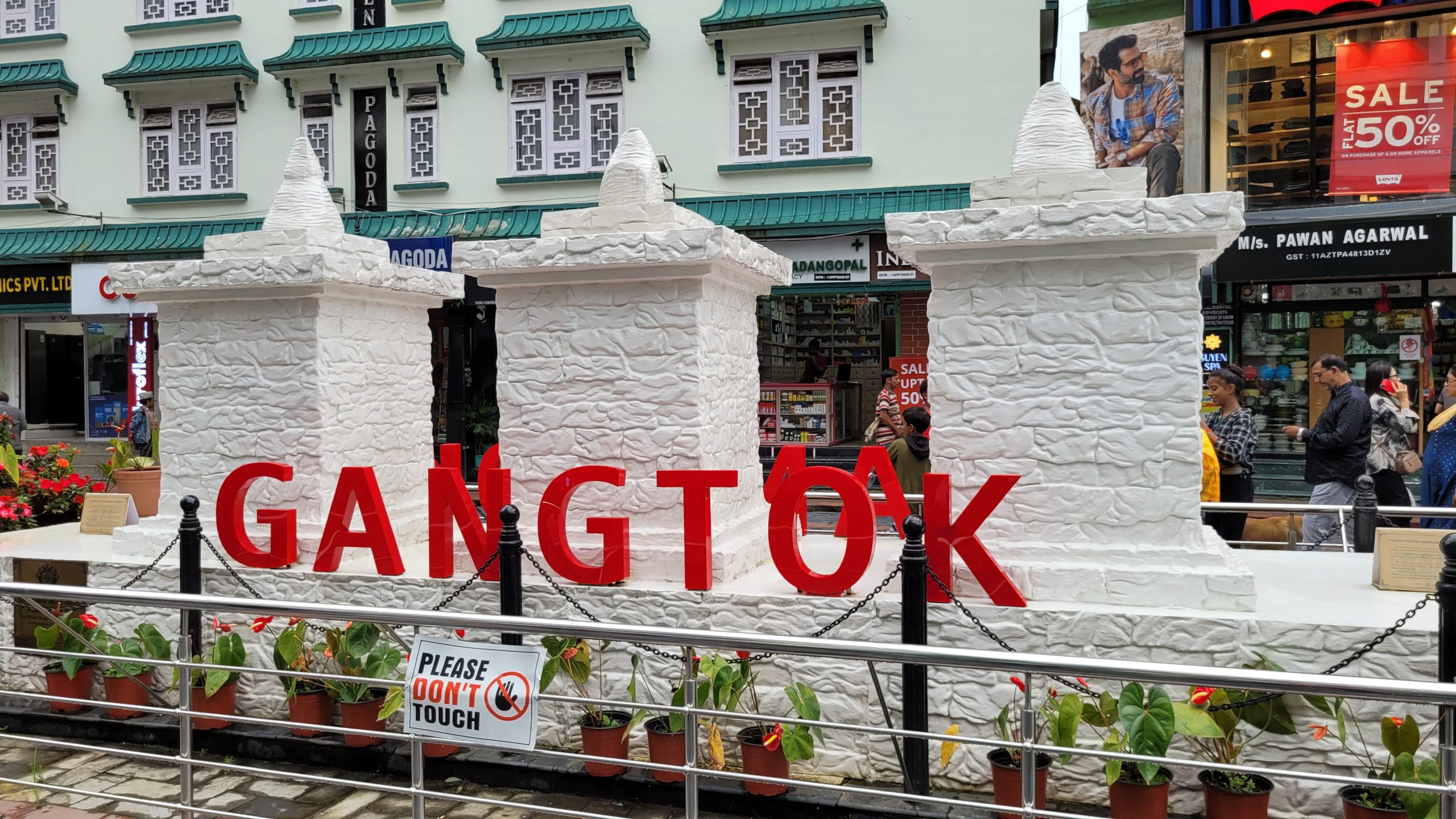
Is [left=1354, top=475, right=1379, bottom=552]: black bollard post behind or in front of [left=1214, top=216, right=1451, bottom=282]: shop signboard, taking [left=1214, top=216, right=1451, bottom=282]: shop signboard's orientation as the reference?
in front

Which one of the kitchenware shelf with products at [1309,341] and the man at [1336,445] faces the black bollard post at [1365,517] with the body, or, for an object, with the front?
the kitchenware shelf with products

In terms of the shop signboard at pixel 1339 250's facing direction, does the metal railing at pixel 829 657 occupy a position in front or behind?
in front

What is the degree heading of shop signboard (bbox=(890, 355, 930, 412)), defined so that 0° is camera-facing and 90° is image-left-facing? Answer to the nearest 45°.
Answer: approximately 0°

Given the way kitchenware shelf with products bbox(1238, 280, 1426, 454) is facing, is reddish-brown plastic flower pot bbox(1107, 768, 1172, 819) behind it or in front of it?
in front

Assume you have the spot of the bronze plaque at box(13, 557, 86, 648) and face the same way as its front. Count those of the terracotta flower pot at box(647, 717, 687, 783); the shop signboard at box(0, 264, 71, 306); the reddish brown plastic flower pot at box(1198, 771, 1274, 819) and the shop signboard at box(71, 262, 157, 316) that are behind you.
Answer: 2

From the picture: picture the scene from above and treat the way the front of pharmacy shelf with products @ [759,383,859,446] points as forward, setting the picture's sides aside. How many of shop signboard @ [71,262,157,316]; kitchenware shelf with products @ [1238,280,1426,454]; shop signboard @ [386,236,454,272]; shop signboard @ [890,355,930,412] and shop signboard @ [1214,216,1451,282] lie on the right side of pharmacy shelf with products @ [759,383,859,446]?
2

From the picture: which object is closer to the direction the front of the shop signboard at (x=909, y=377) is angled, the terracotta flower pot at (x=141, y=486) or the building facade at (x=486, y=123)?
the terracotta flower pot

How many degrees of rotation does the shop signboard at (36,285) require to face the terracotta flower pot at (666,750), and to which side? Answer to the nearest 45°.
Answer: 0° — it already faces it

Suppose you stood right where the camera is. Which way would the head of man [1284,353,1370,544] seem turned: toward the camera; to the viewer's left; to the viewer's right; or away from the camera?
to the viewer's left

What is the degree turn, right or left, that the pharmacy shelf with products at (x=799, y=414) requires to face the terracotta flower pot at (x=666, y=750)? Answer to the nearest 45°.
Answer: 0° — it already faces it

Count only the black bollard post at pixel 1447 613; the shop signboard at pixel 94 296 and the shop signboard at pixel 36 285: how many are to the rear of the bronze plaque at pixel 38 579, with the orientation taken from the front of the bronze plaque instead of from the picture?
2

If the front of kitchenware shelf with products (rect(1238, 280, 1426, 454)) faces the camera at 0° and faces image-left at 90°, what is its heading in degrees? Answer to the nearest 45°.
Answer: approximately 0°

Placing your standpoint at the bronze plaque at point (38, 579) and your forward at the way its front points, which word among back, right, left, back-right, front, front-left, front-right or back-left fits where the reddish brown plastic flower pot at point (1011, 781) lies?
front-left

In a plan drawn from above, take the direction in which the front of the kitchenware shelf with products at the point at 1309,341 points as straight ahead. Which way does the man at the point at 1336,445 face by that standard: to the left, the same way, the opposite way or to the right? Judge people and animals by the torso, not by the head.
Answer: to the right
